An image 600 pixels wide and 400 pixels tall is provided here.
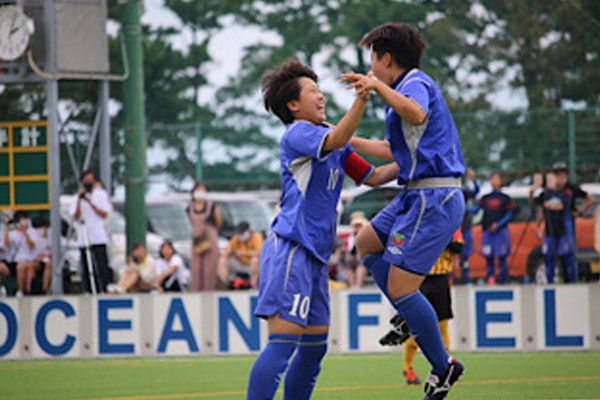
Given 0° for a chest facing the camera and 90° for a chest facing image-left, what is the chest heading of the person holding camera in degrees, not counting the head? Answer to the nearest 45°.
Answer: approximately 0°

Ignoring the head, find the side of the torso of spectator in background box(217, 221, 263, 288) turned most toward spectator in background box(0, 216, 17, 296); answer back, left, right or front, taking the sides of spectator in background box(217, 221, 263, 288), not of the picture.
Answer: right

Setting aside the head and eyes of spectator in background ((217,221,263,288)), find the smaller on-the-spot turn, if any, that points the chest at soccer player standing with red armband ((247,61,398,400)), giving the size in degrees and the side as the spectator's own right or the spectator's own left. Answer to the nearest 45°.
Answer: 0° — they already face them

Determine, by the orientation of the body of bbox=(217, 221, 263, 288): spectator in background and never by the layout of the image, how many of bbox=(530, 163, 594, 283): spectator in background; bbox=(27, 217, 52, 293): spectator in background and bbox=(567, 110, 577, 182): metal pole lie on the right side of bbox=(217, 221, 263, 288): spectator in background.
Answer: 1

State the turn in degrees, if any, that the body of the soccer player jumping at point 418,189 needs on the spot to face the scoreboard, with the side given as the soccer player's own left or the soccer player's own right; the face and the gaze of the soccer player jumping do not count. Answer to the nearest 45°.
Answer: approximately 45° to the soccer player's own right

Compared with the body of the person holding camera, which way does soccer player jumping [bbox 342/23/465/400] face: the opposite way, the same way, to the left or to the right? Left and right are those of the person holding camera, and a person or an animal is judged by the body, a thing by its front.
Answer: to the right

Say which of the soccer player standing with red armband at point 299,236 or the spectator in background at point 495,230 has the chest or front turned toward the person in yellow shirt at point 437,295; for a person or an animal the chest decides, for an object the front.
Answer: the spectator in background

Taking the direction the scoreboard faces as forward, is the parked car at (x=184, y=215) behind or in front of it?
behind

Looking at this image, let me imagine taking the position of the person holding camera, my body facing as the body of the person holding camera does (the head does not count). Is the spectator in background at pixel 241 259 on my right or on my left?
on my left

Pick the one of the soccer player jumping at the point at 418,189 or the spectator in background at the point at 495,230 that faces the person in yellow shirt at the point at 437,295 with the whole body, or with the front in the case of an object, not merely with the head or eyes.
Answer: the spectator in background
